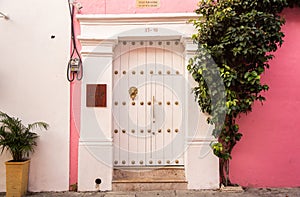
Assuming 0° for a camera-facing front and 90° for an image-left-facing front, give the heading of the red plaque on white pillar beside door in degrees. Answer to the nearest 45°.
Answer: approximately 0°

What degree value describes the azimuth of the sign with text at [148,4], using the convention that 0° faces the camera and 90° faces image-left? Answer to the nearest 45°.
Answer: approximately 0°

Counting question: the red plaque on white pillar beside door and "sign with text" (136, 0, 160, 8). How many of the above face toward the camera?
2

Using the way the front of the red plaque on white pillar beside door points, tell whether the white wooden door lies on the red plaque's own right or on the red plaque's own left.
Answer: on the red plaque's own left
